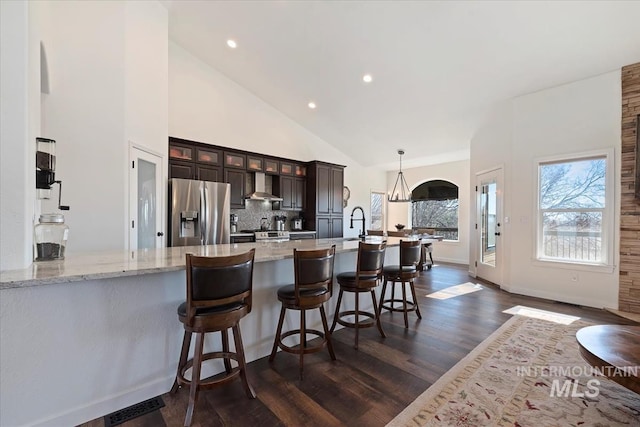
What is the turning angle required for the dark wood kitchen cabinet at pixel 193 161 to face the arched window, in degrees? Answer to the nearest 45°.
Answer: approximately 45° to its left

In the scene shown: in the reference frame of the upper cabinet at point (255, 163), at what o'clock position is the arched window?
The arched window is roughly at 10 o'clock from the upper cabinet.

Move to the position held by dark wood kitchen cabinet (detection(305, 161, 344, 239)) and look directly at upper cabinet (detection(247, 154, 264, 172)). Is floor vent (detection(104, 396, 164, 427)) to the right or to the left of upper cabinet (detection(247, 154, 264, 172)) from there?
left

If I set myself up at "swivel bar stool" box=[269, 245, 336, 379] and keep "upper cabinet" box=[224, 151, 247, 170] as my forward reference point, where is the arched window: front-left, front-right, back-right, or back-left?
front-right

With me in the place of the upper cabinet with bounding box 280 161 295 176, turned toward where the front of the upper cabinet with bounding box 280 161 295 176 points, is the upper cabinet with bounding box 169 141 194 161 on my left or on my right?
on my right

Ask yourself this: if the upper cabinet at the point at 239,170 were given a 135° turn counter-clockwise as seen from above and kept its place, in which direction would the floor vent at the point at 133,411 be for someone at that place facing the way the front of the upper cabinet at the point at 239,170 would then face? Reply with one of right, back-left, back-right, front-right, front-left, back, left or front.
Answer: back

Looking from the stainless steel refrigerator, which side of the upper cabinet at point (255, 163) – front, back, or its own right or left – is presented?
right

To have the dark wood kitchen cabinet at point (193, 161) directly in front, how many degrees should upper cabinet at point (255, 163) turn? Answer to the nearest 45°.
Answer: approximately 90° to its right

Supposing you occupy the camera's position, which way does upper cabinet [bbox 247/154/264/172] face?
facing the viewer and to the right of the viewer

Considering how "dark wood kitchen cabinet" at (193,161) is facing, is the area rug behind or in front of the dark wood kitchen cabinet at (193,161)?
in front

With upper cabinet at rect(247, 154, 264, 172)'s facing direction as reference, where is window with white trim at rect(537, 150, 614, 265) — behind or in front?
in front

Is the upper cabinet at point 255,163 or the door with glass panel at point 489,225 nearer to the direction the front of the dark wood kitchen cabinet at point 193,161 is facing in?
the door with glass panel

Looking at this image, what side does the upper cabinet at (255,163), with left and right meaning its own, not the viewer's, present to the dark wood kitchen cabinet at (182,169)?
right

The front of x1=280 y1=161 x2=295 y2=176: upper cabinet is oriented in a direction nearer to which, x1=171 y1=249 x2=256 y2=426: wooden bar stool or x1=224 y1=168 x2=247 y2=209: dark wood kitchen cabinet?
the wooden bar stool

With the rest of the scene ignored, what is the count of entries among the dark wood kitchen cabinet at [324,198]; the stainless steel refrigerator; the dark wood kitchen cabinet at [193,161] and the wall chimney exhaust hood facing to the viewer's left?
0

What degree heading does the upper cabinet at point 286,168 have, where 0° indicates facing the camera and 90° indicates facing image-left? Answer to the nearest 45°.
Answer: approximately 315°
